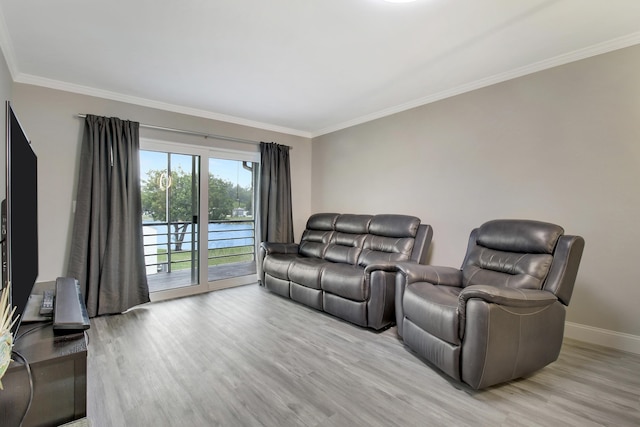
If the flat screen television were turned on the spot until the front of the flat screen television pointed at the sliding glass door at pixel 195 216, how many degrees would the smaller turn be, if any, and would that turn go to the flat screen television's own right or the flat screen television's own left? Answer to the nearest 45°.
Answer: approximately 45° to the flat screen television's own left

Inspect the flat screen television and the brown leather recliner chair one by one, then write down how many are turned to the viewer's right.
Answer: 1

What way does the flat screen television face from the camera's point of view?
to the viewer's right

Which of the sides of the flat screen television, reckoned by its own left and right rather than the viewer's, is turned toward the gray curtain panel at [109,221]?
left

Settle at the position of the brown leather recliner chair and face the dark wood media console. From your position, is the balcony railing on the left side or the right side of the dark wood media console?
right

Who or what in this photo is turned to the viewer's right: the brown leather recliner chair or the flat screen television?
the flat screen television

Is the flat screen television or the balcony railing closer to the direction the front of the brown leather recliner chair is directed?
the flat screen television

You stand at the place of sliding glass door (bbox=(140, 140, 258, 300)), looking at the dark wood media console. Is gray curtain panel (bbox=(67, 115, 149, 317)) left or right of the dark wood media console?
right

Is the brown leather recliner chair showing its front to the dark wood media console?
yes

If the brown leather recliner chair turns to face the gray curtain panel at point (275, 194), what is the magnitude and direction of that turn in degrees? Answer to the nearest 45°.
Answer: approximately 45° to its right

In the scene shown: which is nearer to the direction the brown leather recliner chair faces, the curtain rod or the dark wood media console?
the dark wood media console

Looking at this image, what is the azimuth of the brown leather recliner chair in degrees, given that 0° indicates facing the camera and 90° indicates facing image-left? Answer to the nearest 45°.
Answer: approximately 45°
